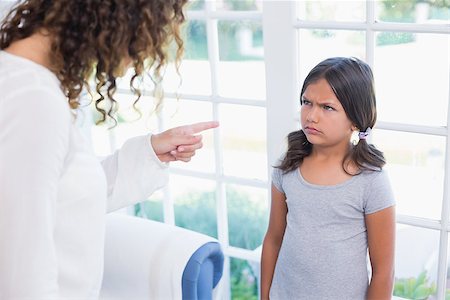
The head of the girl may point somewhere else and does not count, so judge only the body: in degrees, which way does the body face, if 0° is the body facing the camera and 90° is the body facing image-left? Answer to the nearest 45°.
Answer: approximately 45°

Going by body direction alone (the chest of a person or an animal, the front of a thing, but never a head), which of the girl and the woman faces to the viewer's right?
the woman

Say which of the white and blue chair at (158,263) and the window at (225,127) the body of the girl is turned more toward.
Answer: the white and blue chair

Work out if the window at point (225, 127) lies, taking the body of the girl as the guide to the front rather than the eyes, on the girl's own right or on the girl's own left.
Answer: on the girl's own right

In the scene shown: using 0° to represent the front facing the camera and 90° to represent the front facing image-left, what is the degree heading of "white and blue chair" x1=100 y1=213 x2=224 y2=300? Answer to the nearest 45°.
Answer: approximately 315°

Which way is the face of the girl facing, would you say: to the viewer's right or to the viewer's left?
to the viewer's left

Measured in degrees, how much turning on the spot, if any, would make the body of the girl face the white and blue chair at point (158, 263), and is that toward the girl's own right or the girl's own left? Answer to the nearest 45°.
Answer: approximately 45° to the girl's own right

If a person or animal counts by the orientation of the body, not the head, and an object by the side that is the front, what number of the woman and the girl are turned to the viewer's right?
1

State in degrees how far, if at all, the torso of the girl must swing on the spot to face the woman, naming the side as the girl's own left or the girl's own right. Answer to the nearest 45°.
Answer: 0° — they already face them

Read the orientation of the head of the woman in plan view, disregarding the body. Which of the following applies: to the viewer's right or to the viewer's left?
to the viewer's right

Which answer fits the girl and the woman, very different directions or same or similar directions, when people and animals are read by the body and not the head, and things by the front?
very different directions

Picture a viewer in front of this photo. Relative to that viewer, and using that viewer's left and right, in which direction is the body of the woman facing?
facing to the right of the viewer

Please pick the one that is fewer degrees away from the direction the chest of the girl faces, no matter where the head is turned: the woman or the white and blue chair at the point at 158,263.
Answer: the woman
